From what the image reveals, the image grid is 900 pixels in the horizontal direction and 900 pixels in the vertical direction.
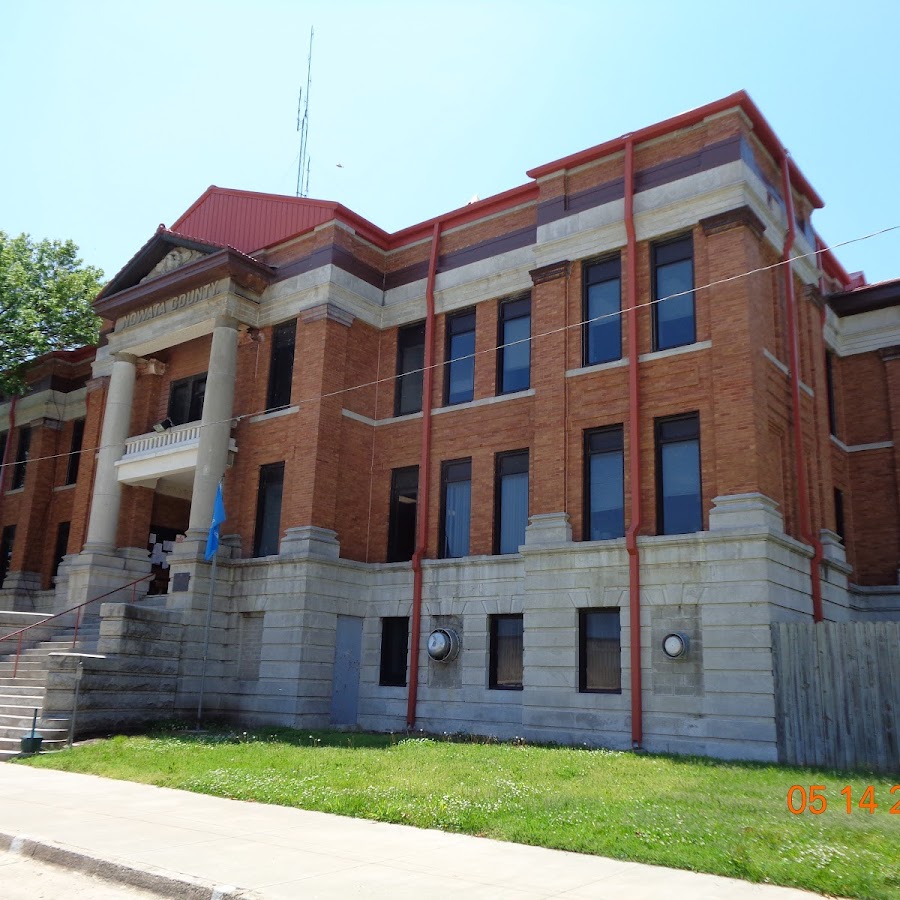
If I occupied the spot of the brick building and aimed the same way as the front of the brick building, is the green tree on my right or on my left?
on my right

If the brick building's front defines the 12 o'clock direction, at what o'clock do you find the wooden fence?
The wooden fence is roughly at 9 o'clock from the brick building.
